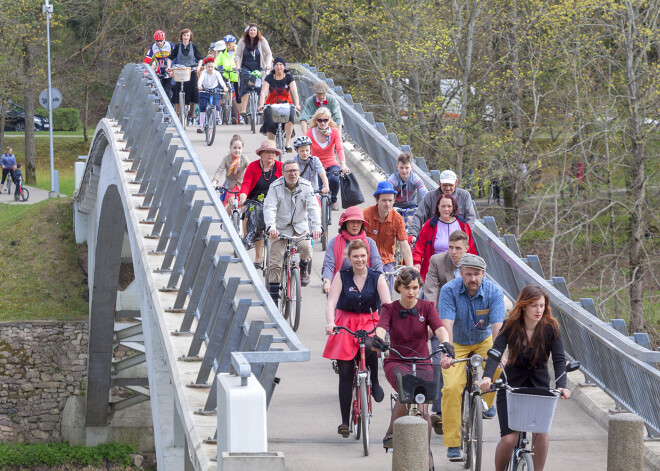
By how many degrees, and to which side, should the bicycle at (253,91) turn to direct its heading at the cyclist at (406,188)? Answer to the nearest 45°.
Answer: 0° — it already faces them

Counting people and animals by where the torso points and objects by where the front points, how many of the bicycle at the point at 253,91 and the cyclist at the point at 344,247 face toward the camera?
2

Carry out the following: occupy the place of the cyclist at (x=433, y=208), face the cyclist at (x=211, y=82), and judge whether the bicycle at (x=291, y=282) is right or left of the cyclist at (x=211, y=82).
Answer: left

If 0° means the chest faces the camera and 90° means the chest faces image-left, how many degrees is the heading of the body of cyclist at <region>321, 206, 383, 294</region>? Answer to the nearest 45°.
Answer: approximately 0°

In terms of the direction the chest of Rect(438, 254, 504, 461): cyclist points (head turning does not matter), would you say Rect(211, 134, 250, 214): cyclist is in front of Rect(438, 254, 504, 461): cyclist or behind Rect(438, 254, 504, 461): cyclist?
behind
